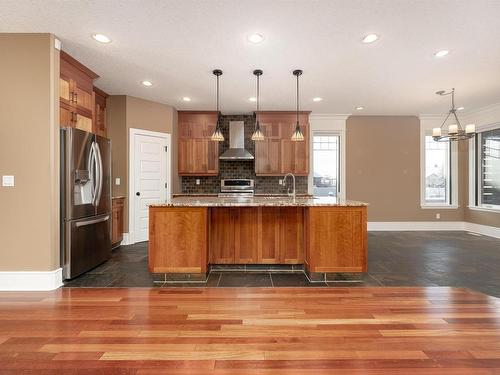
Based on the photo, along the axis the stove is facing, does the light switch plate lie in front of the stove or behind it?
in front

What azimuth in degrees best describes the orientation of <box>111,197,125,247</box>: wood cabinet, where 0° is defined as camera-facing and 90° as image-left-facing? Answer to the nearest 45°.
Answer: approximately 315°

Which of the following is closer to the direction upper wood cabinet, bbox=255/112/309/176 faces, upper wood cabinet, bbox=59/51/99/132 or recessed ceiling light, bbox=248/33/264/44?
the recessed ceiling light

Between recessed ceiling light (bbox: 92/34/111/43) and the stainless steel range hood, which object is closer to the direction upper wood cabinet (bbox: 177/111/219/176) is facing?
the recessed ceiling light

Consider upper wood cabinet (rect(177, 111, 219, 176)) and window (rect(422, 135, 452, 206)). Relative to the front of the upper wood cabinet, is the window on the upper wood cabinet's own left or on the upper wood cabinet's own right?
on the upper wood cabinet's own left

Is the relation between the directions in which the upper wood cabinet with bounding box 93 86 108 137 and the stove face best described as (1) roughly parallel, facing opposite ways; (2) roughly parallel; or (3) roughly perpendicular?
roughly perpendicular

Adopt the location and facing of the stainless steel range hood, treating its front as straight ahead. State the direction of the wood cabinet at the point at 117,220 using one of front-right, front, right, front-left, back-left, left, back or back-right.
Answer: front-right

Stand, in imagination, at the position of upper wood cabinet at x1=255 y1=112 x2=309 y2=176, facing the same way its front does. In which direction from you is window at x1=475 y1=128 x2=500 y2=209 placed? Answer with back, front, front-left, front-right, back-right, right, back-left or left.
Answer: left

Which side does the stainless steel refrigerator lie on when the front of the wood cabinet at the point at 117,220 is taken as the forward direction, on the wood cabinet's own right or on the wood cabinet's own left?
on the wood cabinet's own right

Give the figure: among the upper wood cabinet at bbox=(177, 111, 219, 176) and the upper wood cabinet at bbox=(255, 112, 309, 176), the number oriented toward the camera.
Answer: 2

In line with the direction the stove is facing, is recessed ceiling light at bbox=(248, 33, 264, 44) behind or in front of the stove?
in front

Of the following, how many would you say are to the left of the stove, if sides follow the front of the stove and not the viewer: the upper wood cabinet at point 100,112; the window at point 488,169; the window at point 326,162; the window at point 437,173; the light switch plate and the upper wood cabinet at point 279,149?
4

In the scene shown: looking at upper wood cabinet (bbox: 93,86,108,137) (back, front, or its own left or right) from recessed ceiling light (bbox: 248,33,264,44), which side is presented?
front

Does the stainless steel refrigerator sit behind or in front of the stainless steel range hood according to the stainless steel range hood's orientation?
in front
